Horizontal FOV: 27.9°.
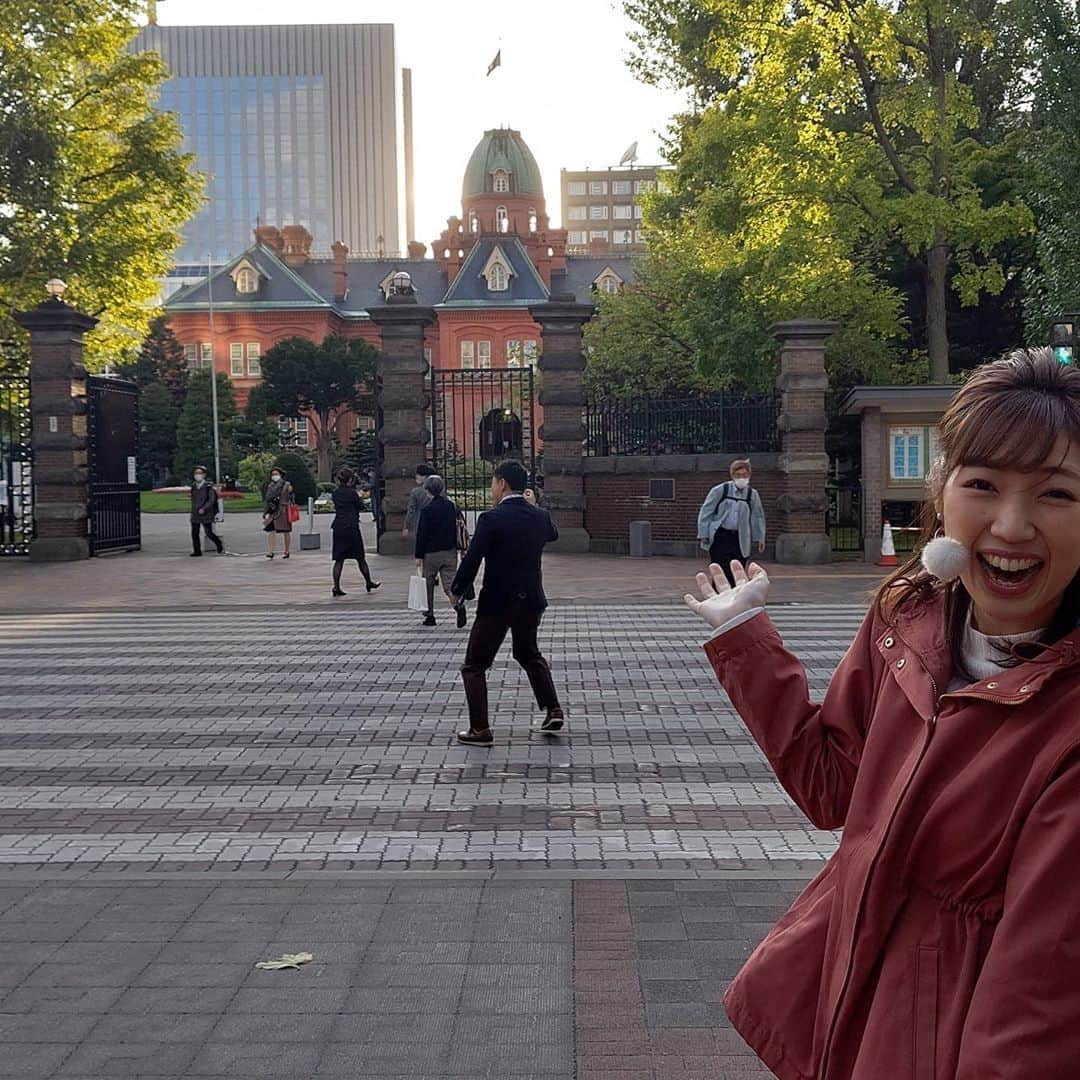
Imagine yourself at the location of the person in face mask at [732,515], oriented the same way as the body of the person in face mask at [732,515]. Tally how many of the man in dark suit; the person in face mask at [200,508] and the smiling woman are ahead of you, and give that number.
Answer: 2

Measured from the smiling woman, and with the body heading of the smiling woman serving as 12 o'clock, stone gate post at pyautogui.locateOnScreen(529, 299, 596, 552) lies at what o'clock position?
The stone gate post is roughly at 4 o'clock from the smiling woman.

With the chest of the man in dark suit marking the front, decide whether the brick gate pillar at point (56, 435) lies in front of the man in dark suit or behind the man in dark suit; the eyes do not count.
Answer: in front

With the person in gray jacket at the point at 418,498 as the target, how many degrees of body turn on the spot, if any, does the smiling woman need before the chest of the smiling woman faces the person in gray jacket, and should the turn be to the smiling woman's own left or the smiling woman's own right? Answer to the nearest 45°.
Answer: approximately 135° to the smiling woman's own right

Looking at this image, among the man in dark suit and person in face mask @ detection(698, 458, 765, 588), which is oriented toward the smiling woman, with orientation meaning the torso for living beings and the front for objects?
the person in face mask

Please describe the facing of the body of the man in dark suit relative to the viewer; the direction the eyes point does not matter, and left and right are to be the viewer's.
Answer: facing away from the viewer and to the left of the viewer

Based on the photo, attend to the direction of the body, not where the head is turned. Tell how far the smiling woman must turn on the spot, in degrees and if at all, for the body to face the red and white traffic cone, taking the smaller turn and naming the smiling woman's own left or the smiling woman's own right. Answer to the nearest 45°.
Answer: approximately 135° to the smiling woman's own right

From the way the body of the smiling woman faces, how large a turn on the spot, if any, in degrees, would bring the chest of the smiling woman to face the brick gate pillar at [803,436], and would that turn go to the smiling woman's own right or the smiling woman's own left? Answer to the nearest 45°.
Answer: approximately 135° to the smiling woman's own right

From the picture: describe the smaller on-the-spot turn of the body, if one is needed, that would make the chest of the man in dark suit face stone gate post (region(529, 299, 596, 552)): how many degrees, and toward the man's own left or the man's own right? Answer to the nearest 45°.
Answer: approximately 45° to the man's own right

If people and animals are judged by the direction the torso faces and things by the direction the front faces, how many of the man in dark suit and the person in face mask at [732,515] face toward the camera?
1
